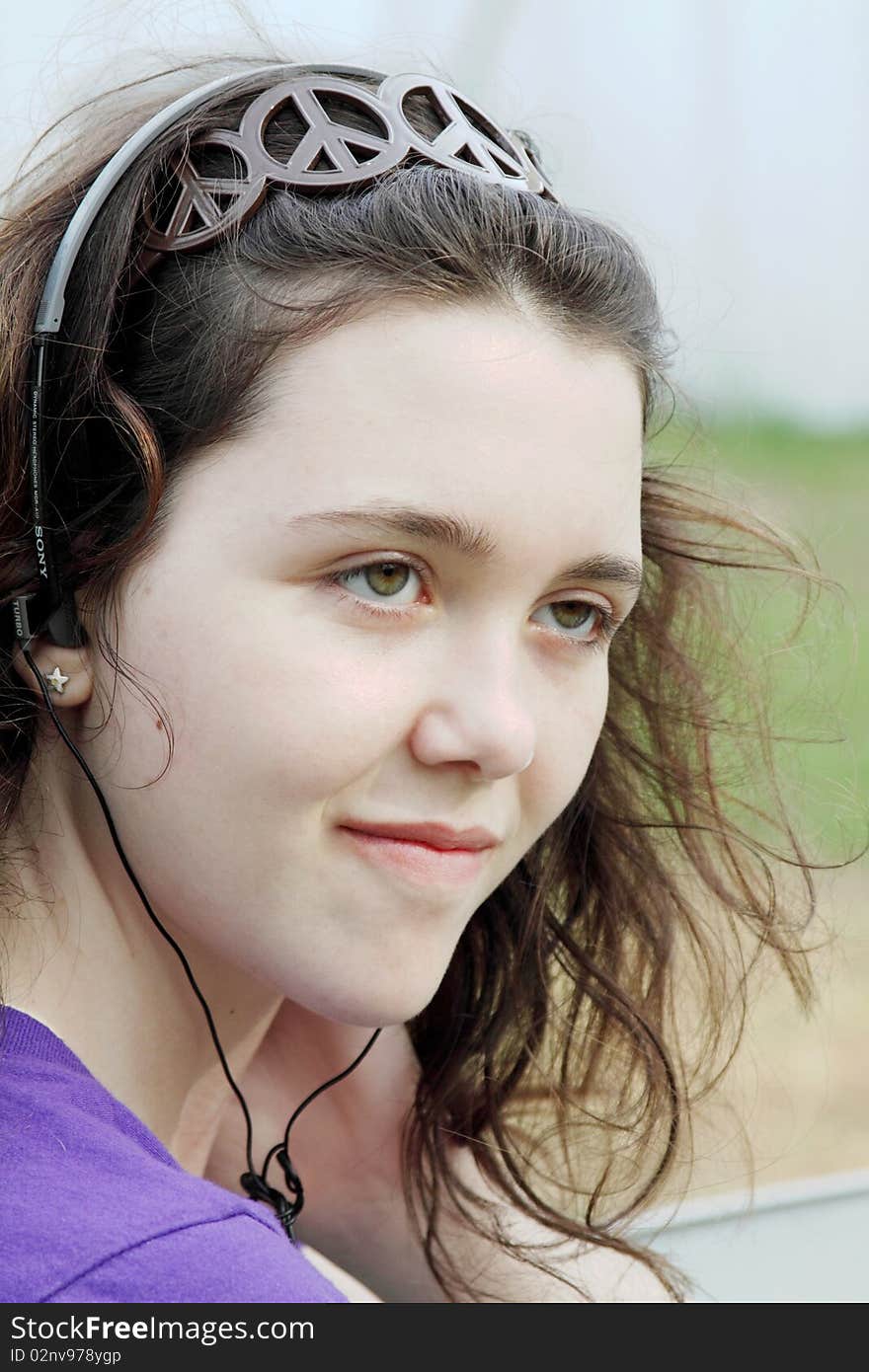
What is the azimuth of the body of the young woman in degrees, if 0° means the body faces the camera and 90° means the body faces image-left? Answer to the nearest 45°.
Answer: approximately 315°

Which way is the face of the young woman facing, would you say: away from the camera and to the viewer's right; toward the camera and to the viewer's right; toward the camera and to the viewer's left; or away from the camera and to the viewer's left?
toward the camera and to the viewer's right
